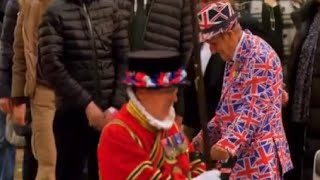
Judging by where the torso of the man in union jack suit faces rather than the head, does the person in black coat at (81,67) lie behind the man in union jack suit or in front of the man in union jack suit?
in front

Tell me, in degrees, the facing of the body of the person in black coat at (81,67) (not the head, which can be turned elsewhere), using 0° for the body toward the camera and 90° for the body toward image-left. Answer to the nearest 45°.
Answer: approximately 315°

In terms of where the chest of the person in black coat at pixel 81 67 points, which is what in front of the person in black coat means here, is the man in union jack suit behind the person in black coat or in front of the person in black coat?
in front

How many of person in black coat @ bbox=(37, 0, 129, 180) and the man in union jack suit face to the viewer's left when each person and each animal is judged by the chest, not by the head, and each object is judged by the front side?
1

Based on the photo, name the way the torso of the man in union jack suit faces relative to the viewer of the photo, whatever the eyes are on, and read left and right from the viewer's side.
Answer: facing to the left of the viewer
